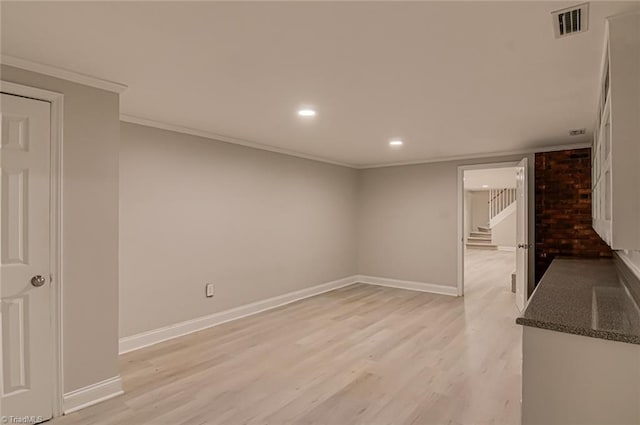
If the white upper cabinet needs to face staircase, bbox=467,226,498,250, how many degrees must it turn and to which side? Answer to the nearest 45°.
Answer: approximately 90° to its right

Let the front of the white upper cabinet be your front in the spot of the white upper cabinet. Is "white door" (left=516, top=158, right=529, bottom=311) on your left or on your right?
on your right

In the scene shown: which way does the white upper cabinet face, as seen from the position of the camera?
facing to the left of the viewer

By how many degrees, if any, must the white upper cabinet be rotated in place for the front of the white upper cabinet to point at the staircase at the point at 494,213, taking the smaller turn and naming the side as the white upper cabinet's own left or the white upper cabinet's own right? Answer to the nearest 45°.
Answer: approximately 90° to the white upper cabinet's own right

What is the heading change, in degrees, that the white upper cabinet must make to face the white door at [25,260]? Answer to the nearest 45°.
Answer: approximately 45° to its left
